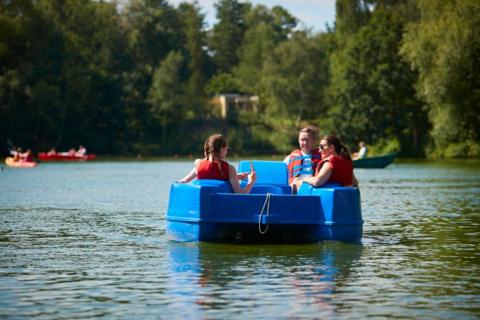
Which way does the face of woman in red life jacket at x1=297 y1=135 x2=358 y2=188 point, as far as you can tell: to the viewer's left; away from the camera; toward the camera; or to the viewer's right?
to the viewer's left

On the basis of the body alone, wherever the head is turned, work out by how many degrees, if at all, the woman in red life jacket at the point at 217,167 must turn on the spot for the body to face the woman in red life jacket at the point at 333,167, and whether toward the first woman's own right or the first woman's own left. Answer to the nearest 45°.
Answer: approximately 45° to the first woman's own right

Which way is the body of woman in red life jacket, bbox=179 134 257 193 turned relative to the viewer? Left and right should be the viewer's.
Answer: facing away from the viewer and to the right of the viewer
